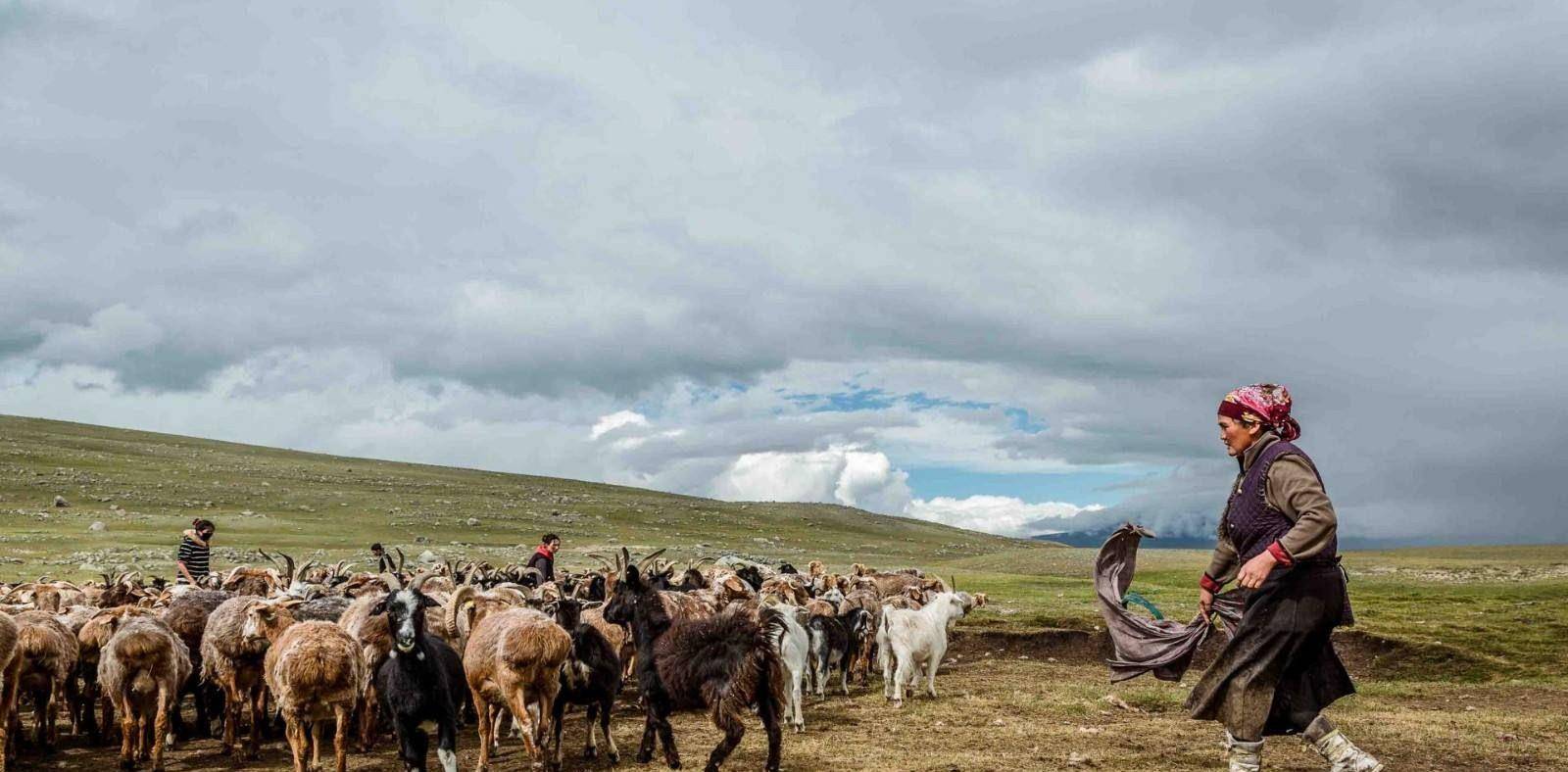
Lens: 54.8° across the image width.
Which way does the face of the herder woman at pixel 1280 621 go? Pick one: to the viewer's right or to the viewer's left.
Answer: to the viewer's left

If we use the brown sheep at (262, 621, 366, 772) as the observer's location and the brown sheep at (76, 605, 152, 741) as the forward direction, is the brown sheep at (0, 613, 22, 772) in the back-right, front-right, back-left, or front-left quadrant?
front-left

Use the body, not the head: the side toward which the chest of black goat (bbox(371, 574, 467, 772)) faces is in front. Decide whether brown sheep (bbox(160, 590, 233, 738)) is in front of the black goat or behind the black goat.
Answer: behind

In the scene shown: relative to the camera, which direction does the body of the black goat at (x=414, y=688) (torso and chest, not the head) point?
toward the camera

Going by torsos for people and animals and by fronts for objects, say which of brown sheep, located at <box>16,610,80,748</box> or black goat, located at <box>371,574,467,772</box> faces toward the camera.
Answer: the black goat

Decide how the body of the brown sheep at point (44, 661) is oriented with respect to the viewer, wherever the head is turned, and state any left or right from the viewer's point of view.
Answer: facing away from the viewer

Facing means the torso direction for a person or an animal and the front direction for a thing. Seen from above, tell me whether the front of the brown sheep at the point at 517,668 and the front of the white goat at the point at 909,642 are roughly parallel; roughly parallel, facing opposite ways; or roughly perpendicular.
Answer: roughly perpendicular

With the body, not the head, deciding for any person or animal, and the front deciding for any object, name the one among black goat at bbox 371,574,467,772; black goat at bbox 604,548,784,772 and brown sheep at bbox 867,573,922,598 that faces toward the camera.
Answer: black goat at bbox 371,574,467,772

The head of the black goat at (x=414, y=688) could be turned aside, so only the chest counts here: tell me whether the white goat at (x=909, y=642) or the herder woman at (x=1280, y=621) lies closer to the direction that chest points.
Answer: the herder woman

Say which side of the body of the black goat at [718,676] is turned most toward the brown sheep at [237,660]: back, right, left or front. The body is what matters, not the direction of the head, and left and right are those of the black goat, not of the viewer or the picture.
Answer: front

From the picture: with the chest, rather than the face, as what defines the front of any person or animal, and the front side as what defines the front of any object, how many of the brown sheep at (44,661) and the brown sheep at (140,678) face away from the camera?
2

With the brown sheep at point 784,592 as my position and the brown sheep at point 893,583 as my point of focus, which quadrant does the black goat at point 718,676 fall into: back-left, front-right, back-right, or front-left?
back-right

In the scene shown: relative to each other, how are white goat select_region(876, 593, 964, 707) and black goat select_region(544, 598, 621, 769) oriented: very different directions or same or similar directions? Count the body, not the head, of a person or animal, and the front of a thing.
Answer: very different directions

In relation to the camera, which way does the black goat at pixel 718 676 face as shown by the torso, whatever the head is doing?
to the viewer's left

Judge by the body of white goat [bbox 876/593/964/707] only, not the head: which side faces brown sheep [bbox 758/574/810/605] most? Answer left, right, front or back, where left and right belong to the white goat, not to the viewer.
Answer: left

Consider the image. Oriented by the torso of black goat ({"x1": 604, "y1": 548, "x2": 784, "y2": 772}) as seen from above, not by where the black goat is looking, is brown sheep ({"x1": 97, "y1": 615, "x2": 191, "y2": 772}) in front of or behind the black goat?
in front

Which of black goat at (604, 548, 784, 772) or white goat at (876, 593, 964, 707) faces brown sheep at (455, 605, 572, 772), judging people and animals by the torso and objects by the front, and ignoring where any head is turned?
the black goat

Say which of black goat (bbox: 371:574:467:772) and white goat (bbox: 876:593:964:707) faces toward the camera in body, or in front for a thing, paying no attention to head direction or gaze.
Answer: the black goat

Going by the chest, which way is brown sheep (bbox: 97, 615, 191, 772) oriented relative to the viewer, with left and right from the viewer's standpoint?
facing away from the viewer
